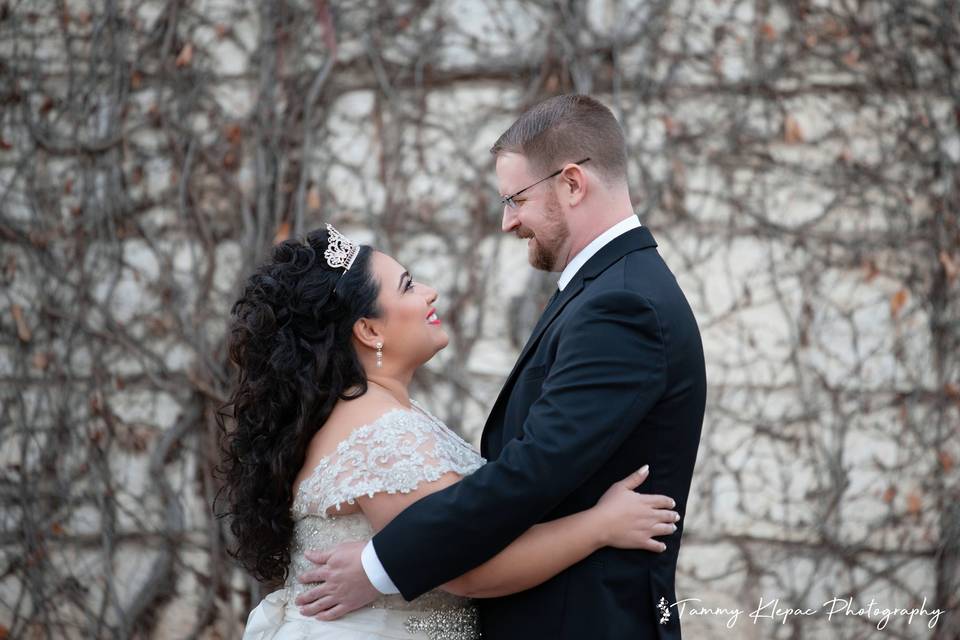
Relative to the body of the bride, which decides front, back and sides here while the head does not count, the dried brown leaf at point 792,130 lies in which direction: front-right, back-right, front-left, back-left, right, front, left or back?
front-left

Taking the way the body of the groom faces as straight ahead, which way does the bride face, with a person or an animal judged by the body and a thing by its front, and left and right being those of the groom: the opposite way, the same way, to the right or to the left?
the opposite way

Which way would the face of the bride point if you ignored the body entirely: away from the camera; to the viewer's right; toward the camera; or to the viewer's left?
to the viewer's right

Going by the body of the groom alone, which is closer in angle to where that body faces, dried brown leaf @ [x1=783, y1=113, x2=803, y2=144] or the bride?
the bride

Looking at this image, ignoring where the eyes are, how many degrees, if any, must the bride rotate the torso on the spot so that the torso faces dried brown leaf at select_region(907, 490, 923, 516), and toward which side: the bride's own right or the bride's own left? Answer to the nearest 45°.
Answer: approximately 45° to the bride's own left

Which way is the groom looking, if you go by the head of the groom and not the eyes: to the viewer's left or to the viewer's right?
to the viewer's left

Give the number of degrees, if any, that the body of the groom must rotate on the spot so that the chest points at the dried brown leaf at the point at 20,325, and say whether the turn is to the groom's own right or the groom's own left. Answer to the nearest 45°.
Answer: approximately 45° to the groom's own right

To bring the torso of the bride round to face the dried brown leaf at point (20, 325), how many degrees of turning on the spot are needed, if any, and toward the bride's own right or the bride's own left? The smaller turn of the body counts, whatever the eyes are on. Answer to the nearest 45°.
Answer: approximately 135° to the bride's own left

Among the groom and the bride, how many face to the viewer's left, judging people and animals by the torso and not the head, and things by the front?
1

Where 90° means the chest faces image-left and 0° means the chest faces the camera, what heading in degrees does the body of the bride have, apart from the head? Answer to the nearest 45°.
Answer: approximately 270°

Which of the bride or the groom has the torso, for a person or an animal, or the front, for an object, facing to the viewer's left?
the groom

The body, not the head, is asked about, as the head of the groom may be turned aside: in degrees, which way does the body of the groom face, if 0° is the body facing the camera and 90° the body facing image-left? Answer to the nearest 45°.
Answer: approximately 90°

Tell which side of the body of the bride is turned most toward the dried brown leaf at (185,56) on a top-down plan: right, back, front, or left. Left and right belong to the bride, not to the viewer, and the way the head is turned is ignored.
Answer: left

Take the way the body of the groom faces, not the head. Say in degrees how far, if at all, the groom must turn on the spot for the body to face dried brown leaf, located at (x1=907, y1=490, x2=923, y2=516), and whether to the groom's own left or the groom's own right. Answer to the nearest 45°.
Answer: approximately 135° to the groom's own right
